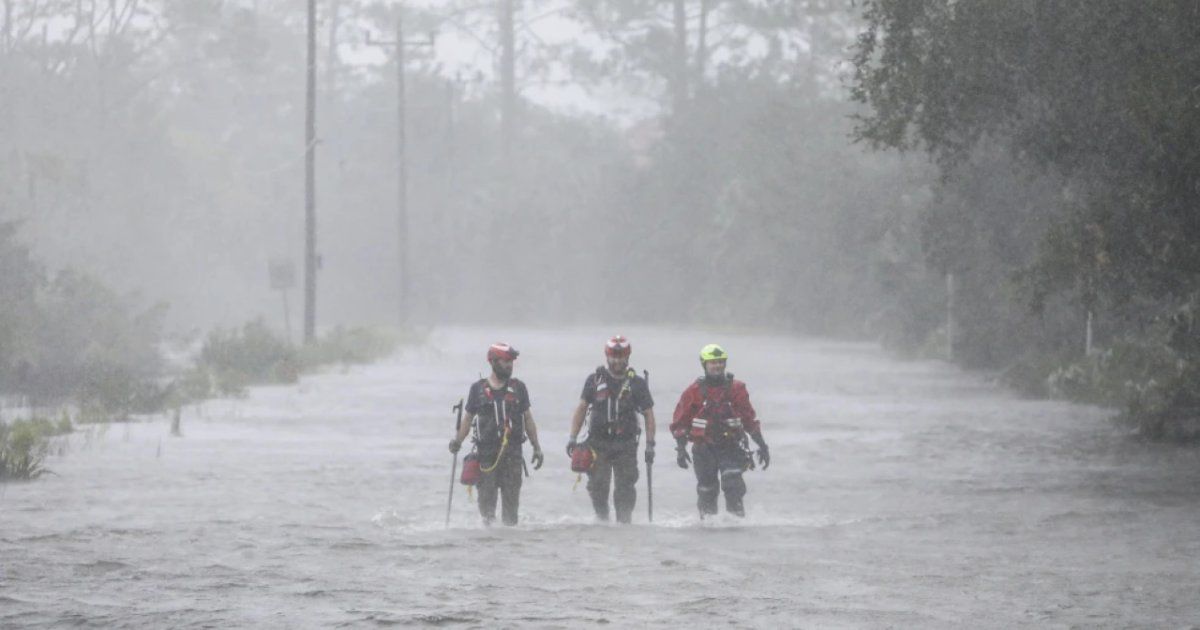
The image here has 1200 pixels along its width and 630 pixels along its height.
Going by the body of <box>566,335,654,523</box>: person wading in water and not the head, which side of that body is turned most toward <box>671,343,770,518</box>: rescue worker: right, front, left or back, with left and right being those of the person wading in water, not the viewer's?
left

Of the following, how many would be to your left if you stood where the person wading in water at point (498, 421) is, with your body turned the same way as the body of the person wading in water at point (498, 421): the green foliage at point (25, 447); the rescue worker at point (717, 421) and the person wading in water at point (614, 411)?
2

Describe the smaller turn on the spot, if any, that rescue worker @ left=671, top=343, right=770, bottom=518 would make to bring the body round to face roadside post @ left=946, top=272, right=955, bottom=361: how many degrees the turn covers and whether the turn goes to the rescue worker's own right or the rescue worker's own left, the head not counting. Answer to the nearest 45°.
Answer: approximately 180°

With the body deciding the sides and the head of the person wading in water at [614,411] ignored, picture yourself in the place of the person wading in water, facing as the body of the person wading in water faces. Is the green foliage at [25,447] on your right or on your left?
on your right

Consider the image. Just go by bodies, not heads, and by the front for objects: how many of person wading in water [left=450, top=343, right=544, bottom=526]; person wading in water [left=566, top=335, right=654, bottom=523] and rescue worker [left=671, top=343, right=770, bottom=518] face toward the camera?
3

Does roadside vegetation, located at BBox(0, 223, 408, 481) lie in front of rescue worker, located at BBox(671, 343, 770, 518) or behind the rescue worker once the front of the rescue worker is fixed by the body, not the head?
behind
